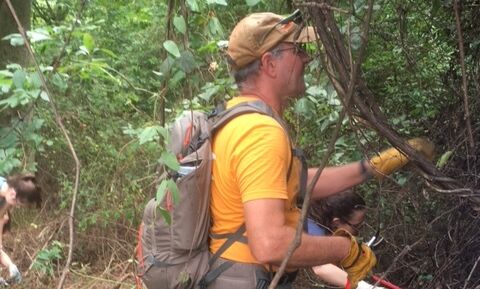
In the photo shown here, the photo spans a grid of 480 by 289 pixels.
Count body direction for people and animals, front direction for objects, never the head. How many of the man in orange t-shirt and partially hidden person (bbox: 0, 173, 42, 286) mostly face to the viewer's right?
2

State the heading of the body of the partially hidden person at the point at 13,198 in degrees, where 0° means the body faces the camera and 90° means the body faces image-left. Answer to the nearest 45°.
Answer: approximately 270°

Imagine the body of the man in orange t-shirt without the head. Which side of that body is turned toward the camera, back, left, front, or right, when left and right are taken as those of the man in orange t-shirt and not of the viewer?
right

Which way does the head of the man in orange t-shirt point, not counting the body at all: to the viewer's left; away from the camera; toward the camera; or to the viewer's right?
to the viewer's right

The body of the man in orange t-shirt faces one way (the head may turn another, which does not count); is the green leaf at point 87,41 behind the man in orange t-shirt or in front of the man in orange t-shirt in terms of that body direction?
behind
